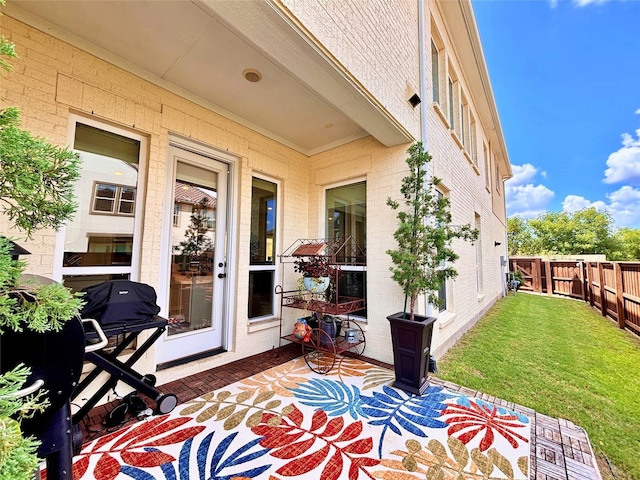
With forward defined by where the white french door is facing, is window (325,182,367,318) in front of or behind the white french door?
in front

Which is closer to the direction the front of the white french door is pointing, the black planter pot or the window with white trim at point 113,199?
the black planter pot

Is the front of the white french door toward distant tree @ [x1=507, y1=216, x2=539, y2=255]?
no

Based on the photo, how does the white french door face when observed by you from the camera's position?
facing the viewer and to the right of the viewer

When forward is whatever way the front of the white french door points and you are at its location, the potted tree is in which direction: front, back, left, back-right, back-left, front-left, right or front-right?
front

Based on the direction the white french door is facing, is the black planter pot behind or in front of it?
in front

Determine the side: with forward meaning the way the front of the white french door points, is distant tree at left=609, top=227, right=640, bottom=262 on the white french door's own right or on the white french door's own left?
on the white french door's own left

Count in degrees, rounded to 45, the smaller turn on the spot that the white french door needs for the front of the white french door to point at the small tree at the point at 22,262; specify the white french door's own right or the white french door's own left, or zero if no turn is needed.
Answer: approximately 45° to the white french door's own right
